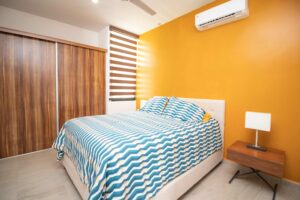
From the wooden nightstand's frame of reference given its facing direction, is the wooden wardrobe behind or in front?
in front

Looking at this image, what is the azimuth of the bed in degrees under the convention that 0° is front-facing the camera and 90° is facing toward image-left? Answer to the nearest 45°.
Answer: approximately 45°

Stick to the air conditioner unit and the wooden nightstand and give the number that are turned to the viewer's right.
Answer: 0

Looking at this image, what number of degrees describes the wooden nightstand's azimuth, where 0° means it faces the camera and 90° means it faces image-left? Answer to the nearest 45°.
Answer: approximately 45°

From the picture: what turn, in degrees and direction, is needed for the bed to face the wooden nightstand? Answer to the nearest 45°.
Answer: approximately 135° to its left

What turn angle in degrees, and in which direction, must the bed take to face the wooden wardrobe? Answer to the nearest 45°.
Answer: approximately 90° to its right
